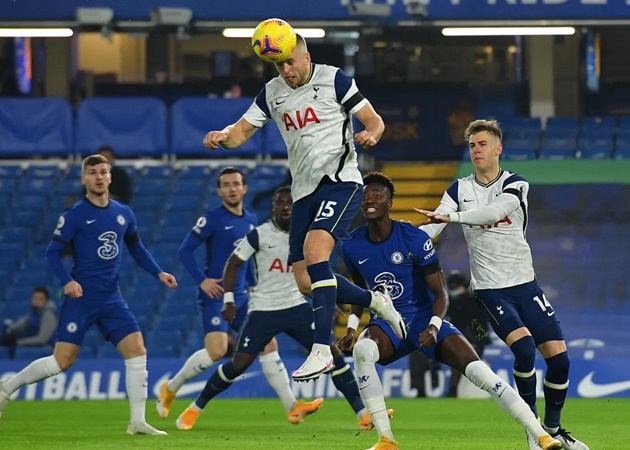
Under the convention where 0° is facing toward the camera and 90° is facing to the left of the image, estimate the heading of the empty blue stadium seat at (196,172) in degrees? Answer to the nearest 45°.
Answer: approximately 0°

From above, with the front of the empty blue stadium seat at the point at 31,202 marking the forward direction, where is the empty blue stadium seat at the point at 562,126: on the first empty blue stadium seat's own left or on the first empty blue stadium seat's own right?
on the first empty blue stadium seat's own left

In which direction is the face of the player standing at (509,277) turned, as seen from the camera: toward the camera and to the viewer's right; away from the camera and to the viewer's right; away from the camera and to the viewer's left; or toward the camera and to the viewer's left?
toward the camera and to the viewer's left

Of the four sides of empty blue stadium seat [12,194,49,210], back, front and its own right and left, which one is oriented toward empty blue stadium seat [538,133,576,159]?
left

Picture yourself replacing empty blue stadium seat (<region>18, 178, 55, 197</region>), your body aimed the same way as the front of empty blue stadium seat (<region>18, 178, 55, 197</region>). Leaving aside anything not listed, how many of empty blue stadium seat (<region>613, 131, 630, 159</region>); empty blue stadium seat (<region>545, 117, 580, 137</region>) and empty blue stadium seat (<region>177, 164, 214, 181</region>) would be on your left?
3

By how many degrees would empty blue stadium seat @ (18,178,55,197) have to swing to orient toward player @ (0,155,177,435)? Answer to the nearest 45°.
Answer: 0° — it already faces them

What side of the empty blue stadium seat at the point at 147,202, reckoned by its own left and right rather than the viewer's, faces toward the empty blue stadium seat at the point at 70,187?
right

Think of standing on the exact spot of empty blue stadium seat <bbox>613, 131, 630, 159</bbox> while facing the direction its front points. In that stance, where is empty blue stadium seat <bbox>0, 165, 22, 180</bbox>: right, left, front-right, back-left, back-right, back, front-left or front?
right

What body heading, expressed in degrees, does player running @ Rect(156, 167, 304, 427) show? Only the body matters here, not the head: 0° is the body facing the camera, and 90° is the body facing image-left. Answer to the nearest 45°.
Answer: approximately 315°

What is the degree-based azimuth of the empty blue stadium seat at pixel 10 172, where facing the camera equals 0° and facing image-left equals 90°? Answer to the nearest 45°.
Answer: approximately 0°
